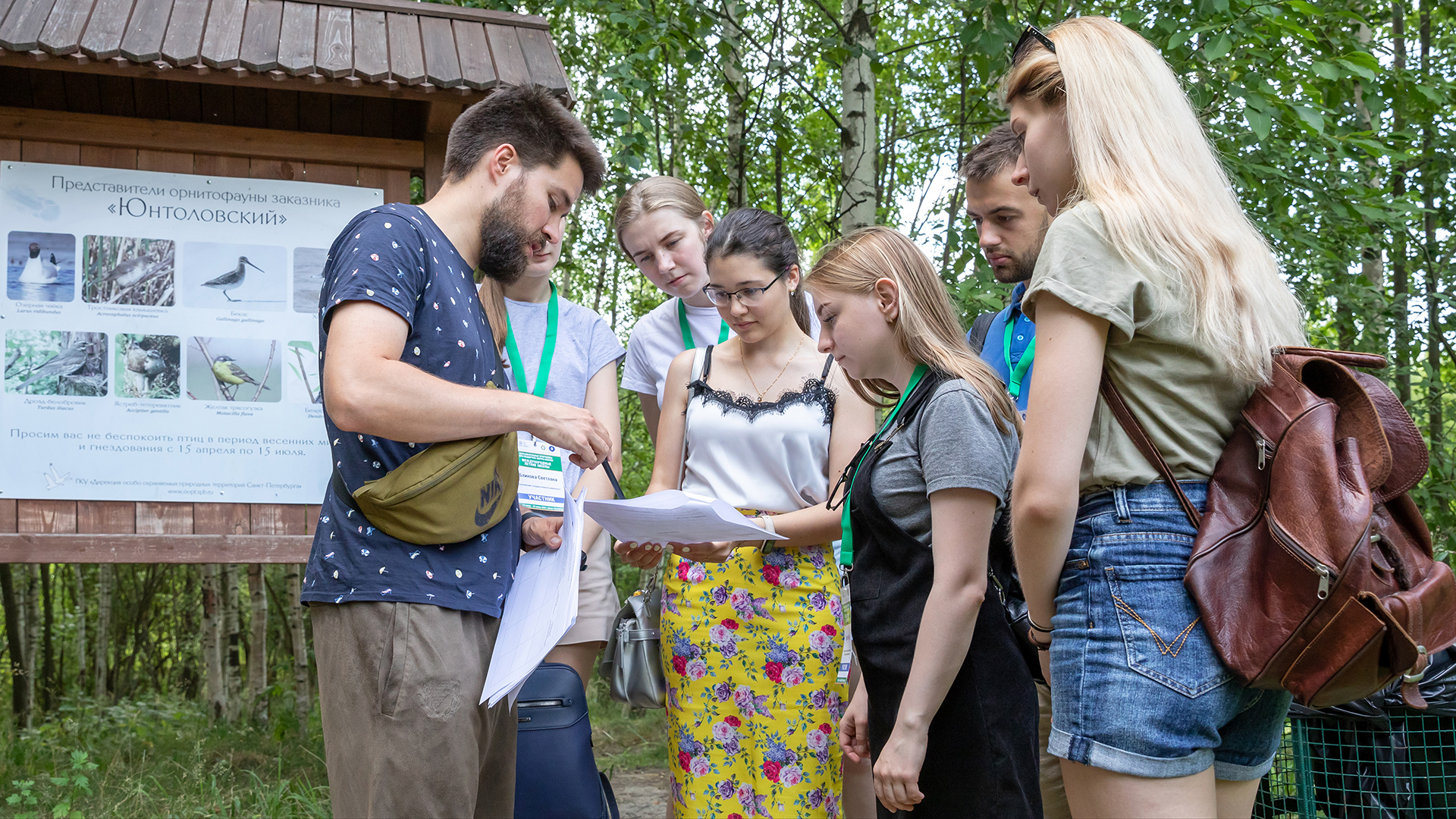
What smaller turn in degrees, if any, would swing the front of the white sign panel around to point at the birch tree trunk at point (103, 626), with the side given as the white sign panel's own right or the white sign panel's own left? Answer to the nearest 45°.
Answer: approximately 180°

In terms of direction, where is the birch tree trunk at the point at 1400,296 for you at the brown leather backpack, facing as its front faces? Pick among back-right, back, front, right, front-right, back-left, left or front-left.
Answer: left

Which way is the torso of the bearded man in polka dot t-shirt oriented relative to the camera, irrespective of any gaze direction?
to the viewer's right

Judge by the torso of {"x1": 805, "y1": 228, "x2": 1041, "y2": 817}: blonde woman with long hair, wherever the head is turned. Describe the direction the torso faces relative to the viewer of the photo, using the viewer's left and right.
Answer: facing to the left of the viewer

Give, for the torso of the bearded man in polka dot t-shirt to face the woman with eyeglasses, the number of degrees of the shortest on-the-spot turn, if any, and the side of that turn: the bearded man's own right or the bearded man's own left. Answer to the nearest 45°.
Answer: approximately 45° to the bearded man's own left

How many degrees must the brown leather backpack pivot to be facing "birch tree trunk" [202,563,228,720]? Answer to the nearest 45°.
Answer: approximately 135° to its left

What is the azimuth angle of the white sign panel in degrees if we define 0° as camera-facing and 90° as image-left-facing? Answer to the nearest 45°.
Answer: approximately 0°

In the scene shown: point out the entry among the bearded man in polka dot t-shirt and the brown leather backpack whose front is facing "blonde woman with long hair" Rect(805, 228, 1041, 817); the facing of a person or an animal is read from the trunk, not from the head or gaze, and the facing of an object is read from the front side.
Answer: the bearded man in polka dot t-shirt

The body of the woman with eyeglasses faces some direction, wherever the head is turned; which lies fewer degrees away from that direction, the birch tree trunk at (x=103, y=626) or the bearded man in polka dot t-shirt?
the bearded man in polka dot t-shirt

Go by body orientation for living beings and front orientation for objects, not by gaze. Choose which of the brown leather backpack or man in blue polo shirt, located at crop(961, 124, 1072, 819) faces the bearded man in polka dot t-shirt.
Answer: the man in blue polo shirt

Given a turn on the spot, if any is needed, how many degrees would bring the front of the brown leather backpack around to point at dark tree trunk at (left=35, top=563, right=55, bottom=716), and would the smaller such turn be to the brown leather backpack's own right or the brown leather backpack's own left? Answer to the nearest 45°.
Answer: approximately 180°

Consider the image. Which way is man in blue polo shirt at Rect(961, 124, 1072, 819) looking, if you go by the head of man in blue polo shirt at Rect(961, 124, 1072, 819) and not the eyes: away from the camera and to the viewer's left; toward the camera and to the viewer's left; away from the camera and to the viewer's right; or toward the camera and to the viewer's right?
toward the camera and to the viewer's left
